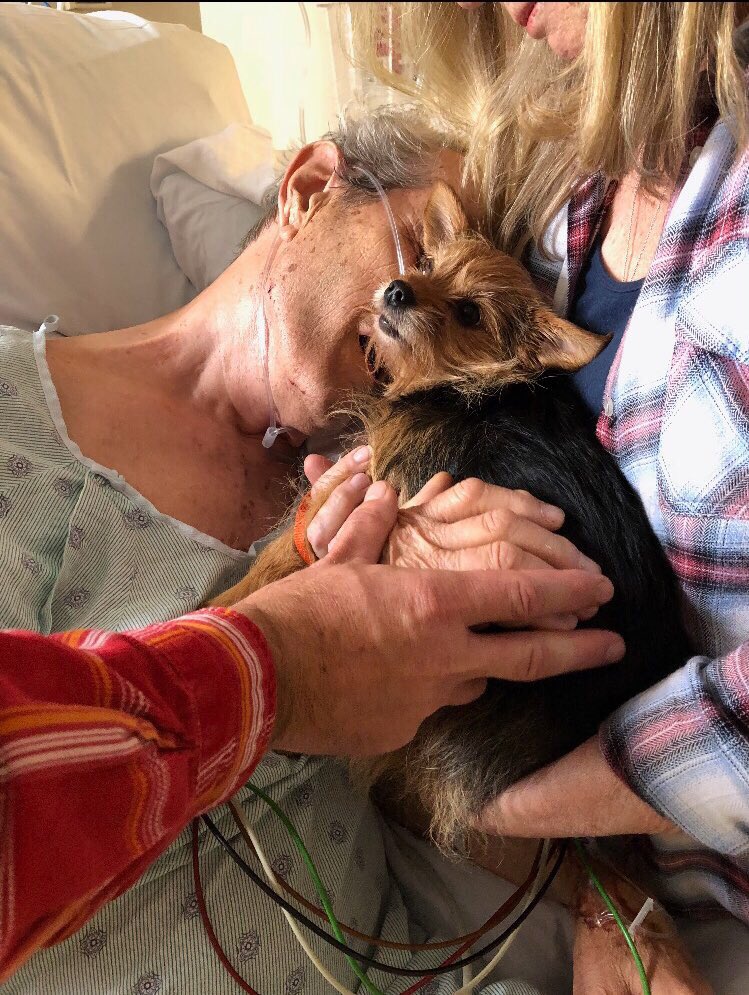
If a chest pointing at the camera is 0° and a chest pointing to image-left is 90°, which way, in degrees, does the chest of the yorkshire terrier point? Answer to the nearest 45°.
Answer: approximately 90°
